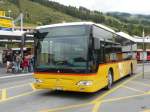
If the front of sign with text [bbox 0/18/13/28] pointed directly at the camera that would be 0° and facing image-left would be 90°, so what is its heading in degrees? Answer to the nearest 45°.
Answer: approximately 0°

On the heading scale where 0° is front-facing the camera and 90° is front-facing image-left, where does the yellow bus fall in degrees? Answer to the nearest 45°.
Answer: approximately 45°

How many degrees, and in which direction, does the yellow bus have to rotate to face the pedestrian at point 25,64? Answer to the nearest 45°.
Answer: approximately 135° to its right

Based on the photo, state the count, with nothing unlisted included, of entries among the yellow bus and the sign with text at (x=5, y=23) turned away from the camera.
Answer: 0
